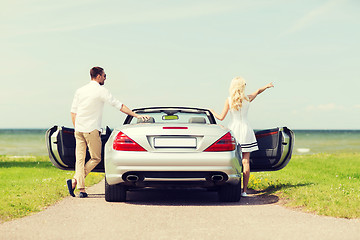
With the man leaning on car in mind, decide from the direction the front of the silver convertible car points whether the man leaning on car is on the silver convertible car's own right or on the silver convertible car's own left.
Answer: on the silver convertible car's own left

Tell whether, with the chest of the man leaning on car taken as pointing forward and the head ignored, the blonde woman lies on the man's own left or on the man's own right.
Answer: on the man's own right

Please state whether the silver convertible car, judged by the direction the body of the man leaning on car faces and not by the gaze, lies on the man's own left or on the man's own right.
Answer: on the man's own right

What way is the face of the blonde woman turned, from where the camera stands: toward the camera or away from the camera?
away from the camera

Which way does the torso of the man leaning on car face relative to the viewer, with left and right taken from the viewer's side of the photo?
facing away from the viewer and to the right of the viewer

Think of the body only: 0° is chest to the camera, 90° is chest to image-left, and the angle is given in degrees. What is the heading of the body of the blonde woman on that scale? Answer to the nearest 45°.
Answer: approximately 180°

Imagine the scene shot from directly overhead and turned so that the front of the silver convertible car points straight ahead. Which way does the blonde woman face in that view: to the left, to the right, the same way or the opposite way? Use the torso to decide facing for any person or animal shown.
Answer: the same way

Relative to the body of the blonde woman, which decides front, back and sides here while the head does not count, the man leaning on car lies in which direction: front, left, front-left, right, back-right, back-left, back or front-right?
left

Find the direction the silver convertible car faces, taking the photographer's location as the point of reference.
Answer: facing away from the viewer
